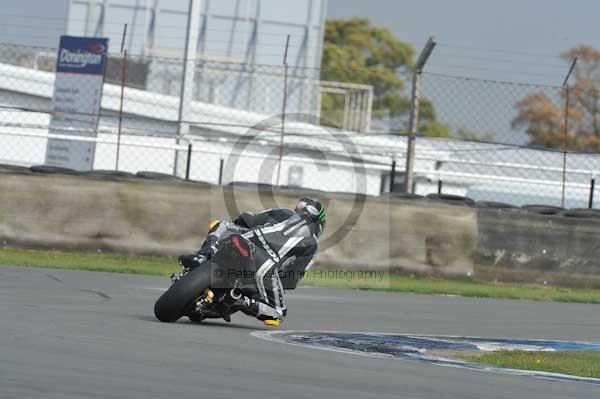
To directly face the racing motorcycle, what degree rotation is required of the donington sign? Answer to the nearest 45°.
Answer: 0° — it already faces it

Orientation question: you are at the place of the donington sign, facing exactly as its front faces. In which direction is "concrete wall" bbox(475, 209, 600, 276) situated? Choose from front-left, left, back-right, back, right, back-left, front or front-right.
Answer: front-left

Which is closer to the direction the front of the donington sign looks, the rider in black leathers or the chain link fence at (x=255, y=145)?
the rider in black leathers

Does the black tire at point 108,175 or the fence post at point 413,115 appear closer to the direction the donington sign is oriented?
the black tire

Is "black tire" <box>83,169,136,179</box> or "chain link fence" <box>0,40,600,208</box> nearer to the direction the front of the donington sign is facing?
the black tire

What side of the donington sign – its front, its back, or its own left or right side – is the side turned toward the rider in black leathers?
front

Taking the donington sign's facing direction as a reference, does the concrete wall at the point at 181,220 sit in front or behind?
in front

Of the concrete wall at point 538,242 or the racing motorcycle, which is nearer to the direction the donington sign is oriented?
the racing motorcycle

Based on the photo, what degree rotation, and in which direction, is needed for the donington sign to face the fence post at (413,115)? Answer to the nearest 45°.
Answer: approximately 45° to its left

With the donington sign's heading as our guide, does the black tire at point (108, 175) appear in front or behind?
in front

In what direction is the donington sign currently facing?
toward the camera

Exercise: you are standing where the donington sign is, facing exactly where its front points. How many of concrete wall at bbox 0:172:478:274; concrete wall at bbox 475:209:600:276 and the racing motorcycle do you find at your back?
0

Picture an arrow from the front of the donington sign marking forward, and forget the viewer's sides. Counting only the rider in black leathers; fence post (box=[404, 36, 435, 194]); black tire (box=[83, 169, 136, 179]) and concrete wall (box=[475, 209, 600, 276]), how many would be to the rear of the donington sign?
0

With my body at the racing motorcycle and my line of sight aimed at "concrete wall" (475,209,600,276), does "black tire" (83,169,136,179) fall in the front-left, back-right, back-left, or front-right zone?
front-left
